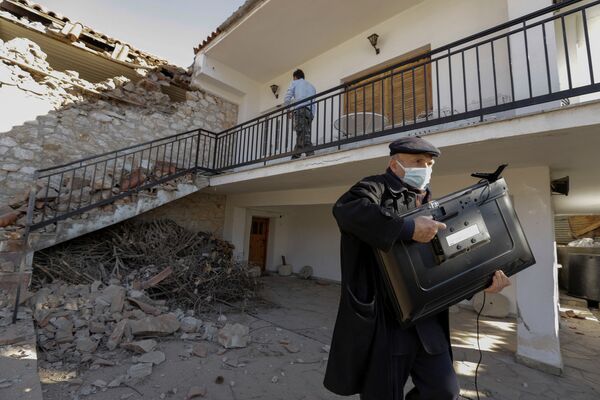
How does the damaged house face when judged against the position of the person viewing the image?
facing the viewer and to the left of the viewer
